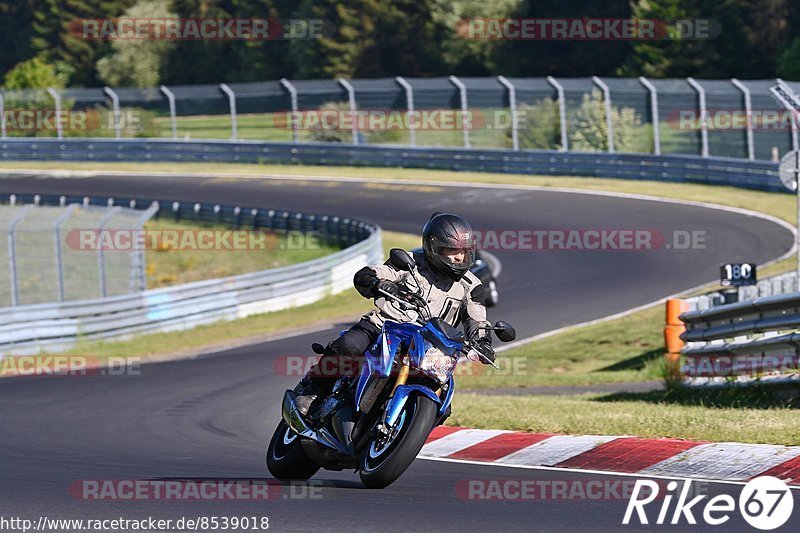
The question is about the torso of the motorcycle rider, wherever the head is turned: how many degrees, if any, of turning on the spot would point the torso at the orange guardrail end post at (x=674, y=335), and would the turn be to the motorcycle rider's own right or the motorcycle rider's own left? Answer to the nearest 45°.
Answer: approximately 90° to the motorcycle rider's own left

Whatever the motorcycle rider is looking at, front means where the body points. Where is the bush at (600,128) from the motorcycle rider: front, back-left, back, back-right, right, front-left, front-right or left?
back-left

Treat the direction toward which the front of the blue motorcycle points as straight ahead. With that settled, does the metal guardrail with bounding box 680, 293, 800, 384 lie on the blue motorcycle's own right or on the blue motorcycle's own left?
on the blue motorcycle's own left

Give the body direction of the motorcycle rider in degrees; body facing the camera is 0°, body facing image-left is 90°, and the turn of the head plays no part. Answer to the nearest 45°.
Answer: approximately 315°

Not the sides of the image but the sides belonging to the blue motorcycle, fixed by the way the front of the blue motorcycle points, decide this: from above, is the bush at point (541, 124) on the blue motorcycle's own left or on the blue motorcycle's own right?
on the blue motorcycle's own left

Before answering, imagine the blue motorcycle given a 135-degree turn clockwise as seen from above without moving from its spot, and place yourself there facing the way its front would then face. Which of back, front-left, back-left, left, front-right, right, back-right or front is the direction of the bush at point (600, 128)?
right

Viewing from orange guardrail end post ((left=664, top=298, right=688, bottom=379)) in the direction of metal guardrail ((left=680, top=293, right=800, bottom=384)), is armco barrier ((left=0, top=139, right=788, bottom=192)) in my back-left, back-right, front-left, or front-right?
back-left

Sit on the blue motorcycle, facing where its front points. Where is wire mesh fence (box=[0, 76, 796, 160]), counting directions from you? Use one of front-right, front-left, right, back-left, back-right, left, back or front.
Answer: back-left

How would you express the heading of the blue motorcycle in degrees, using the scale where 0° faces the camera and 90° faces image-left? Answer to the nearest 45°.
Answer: approximately 315°
